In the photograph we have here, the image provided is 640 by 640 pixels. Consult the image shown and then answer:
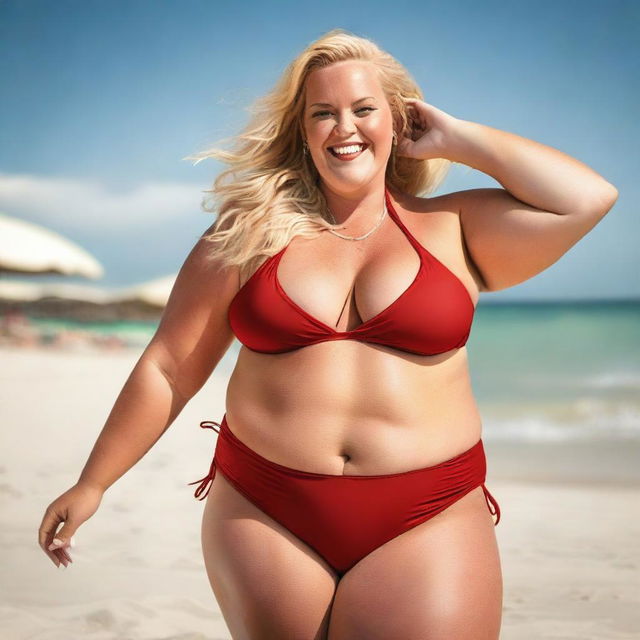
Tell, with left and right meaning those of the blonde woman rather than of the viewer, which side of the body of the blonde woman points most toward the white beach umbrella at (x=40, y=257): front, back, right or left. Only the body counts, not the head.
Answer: back

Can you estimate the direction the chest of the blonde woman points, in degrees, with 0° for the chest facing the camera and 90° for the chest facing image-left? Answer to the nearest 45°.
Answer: approximately 0°

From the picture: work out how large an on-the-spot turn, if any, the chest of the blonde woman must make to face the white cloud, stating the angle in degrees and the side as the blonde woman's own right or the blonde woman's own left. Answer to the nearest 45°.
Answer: approximately 180°
